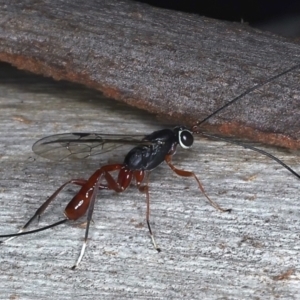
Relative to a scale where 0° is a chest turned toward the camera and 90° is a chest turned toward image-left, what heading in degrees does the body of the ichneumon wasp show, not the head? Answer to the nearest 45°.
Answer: approximately 270°
